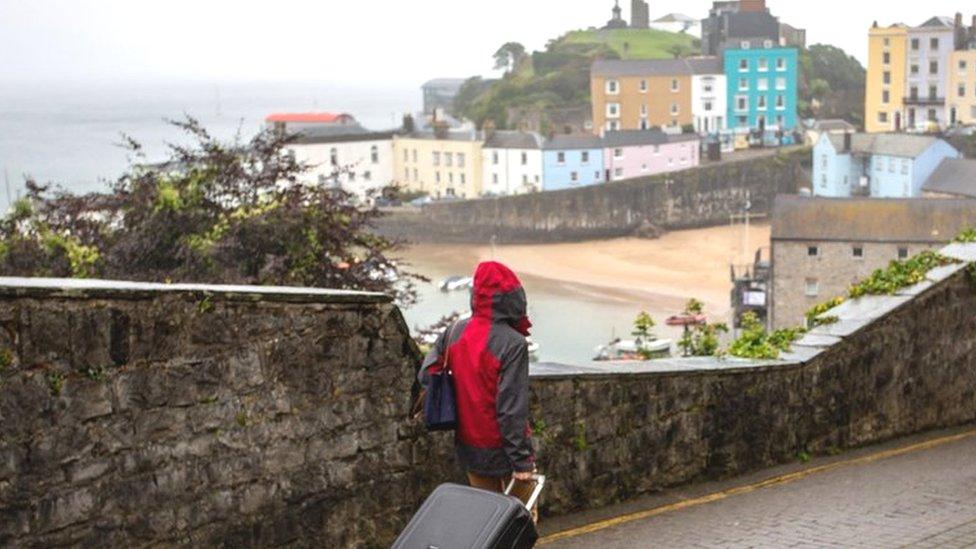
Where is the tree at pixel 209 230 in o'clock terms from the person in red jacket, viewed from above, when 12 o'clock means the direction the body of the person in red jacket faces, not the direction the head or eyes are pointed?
The tree is roughly at 10 o'clock from the person in red jacket.

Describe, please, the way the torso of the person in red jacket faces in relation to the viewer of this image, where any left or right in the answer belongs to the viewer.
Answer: facing away from the viewer and to the right of the viewer

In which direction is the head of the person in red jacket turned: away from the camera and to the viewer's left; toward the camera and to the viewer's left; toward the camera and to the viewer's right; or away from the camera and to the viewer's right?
away from the camera and to the viewer's right
